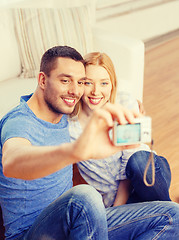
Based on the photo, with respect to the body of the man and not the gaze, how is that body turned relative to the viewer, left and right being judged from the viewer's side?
facing the viewer and to the right of the viewer
